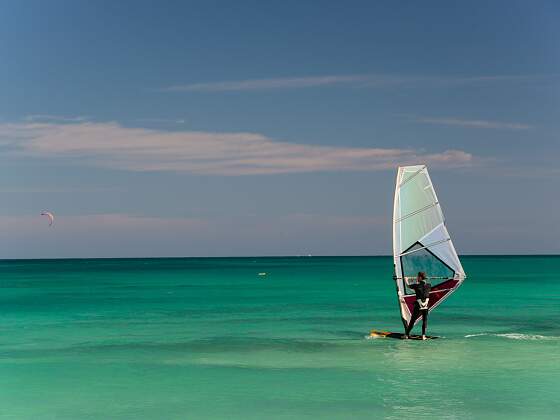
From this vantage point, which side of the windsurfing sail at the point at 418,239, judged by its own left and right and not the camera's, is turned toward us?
left
